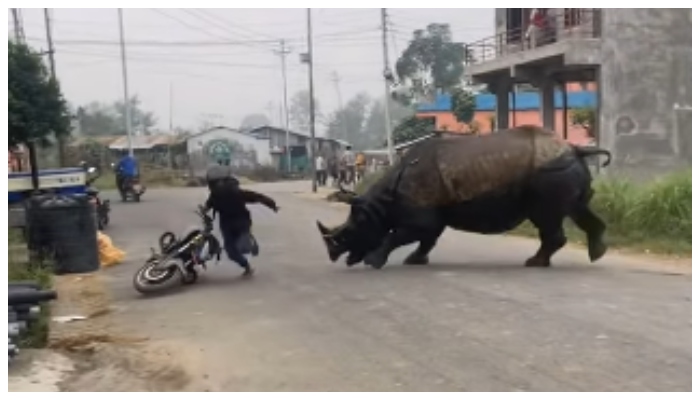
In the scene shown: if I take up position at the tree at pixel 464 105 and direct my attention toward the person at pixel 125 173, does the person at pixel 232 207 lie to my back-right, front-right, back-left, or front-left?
front-left

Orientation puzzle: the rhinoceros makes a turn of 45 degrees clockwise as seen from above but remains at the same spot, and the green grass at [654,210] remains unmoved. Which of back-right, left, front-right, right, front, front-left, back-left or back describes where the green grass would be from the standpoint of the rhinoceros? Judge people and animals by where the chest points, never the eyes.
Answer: right

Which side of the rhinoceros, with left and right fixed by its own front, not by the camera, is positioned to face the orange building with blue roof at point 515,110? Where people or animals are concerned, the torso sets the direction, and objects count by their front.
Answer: right

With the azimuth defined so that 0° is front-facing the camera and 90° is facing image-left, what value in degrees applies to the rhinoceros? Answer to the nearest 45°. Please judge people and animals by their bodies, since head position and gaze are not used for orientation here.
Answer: approximately 90°

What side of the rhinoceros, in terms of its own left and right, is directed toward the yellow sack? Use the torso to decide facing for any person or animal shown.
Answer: front

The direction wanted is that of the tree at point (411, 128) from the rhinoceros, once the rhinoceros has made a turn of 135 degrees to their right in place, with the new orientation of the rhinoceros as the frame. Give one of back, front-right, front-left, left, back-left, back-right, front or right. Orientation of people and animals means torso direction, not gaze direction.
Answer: front-left

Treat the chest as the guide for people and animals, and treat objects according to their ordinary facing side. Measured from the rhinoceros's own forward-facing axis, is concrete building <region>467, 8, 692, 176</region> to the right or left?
on its right

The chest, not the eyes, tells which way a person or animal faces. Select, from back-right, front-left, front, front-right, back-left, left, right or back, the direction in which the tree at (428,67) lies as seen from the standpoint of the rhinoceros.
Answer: right

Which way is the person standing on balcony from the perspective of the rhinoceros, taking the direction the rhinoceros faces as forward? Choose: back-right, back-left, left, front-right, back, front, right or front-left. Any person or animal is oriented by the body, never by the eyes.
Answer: right

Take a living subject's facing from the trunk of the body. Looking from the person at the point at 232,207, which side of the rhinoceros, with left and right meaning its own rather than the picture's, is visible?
front

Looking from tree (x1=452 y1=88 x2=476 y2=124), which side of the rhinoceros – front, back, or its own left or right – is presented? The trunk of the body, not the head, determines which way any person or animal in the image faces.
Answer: right

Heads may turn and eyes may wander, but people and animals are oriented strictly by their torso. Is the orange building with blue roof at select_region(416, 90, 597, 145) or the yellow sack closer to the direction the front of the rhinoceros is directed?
the yellow sack
